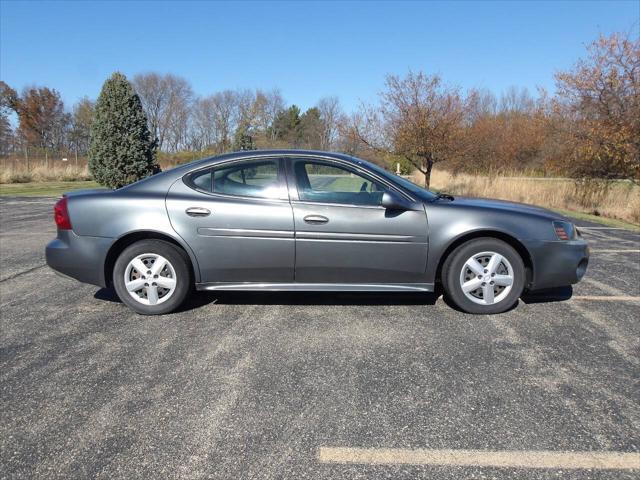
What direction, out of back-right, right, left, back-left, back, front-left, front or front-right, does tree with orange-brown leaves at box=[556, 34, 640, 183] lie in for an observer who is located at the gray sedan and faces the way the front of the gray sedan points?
front-left

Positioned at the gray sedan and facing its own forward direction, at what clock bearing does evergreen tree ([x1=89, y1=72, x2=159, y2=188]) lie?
The evergreen tree is roughly at 8 o'clock from the gray sedan.

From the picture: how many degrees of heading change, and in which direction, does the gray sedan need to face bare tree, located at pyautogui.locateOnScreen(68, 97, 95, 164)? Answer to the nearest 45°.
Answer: approximately 135° to its left

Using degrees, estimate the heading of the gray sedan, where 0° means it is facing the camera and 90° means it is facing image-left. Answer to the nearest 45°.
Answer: approximately 270°
